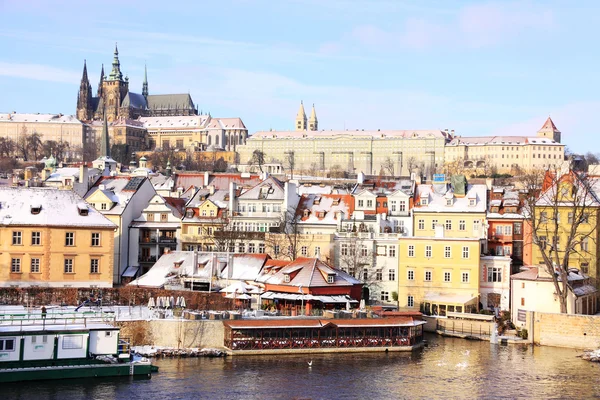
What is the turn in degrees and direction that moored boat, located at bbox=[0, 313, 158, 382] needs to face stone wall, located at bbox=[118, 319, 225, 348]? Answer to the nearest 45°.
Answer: approximately 45° to its left

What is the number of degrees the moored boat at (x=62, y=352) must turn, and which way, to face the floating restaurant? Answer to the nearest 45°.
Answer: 0° — it already faces it

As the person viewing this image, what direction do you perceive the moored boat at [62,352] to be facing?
facing to the right of the viewer

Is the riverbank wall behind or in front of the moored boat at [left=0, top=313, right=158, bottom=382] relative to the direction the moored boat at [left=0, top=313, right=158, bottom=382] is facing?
in front

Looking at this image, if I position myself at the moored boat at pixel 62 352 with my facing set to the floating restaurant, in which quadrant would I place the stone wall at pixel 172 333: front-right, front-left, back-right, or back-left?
front-left

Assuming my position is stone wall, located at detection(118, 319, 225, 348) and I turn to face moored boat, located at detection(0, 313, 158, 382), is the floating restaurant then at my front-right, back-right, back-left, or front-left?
back-left
